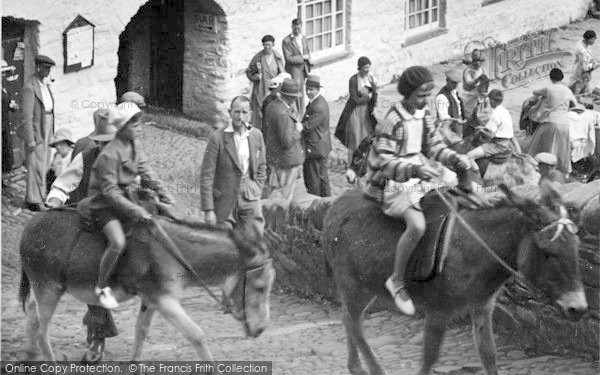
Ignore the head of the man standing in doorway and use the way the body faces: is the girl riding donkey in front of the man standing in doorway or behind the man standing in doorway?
in front

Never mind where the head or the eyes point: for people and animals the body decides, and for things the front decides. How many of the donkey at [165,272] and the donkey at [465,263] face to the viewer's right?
2

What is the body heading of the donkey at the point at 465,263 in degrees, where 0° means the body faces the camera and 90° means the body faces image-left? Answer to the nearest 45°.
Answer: approximately 270°

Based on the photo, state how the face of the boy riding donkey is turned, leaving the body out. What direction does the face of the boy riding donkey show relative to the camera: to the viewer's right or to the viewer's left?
to the viewer's right

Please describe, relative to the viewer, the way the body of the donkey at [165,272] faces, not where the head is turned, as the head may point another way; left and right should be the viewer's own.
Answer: facing to the right of the viewer
